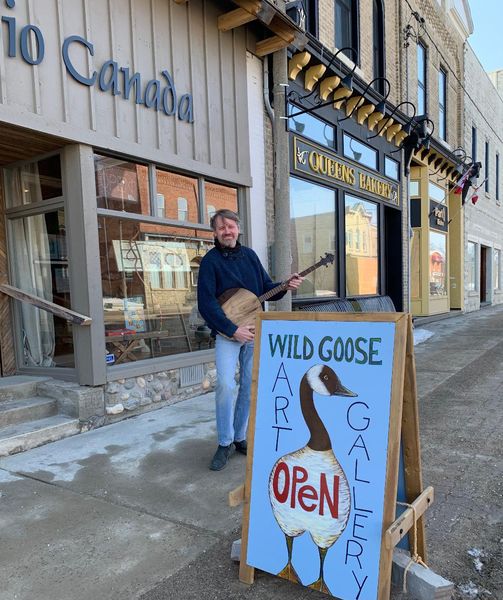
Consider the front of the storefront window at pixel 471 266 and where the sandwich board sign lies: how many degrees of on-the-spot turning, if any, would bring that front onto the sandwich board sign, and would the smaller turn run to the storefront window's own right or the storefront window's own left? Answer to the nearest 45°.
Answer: approximately 45° to the storefront window's own right

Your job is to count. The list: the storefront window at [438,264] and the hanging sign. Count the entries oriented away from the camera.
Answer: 0

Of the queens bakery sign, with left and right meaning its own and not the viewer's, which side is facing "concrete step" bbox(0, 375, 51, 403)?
right

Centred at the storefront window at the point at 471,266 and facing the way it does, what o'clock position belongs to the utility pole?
The utility pole is roughly at 2 o'clock from the storefront window.

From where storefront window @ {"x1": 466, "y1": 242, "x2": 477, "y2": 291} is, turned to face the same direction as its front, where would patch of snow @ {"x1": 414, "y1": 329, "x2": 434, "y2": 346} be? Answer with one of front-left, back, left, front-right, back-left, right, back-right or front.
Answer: front-right

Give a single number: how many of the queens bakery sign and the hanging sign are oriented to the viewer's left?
0

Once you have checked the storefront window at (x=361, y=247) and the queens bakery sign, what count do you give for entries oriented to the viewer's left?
0

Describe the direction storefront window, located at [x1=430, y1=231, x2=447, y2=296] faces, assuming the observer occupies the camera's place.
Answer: facing the viewer and to the right of the viewer

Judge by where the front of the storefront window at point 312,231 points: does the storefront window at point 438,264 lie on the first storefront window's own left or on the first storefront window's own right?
on the first storefront window's own left

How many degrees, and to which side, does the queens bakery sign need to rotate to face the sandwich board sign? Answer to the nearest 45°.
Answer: approximately 45° to its right

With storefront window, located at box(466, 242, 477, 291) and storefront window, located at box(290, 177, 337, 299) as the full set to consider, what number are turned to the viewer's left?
0
